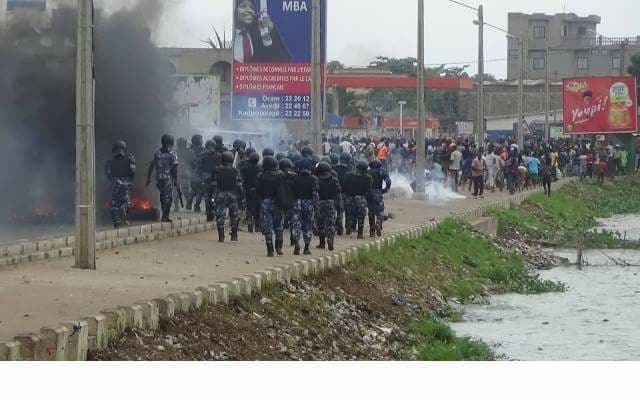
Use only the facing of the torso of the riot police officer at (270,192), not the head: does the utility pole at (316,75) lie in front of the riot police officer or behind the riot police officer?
in front

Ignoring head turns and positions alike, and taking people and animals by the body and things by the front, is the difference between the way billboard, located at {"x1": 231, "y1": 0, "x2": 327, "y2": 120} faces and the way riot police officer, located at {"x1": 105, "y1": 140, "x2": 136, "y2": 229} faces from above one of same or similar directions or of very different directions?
very different directions

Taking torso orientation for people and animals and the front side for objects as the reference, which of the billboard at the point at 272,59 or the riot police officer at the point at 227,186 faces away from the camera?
the riot police officer

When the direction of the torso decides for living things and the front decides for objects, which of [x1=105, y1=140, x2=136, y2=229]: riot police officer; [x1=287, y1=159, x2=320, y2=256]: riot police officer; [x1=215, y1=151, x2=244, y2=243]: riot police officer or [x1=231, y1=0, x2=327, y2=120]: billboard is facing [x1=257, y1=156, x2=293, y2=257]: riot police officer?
the billboard

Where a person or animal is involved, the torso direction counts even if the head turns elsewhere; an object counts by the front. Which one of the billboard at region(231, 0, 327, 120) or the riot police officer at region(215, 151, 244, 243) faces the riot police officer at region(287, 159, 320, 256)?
the billboard

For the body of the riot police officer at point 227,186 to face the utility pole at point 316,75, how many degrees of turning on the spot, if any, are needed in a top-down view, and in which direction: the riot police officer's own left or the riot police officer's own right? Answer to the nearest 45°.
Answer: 0° — they already face it

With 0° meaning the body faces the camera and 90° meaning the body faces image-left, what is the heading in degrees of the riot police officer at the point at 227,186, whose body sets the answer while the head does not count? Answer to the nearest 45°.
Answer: approximately 180°

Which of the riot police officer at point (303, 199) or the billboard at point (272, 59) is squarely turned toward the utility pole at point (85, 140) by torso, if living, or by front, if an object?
the billboard

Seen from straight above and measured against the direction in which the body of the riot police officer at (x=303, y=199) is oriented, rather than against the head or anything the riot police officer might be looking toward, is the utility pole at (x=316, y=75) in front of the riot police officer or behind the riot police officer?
in front

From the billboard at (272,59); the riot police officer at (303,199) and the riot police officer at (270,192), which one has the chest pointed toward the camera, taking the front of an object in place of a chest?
the billboard

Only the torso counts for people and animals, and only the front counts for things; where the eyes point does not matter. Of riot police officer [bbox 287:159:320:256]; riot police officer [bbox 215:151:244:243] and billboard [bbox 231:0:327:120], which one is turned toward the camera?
the billboard

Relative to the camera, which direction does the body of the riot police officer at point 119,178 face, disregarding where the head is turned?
away from the camera

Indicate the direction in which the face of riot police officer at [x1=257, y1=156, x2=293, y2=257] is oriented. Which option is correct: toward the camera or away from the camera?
away from the camera

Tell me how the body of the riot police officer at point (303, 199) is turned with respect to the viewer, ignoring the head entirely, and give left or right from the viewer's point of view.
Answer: facing away from the viewer

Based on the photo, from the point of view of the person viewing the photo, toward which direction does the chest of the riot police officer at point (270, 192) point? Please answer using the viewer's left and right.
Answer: facing away from the viewer and to the right of the viewer
